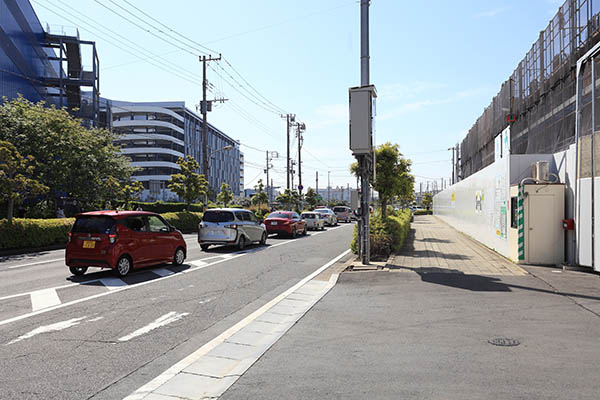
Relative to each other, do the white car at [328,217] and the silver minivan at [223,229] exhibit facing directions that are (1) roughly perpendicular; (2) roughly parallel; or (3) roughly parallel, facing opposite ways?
roughly parallel

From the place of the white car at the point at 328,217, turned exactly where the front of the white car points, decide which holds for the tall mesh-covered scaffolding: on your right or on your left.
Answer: on your right

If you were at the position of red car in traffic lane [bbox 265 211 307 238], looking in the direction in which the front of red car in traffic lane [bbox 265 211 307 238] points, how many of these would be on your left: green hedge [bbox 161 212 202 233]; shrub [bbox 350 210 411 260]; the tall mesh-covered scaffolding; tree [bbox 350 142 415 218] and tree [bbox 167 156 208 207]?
2

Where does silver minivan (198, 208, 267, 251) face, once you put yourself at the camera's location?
facing away from the viewer and to the right of the viewer

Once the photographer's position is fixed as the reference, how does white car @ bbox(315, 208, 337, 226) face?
facing away from the viewer and to the right of the viewer

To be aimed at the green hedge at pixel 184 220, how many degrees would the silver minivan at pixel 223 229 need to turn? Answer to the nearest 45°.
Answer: approximately 45° to its left

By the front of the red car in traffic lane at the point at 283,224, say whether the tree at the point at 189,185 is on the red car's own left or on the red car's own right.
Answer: on the red car's own left

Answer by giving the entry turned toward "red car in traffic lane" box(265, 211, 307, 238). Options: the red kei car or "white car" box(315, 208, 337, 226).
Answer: the red kei car

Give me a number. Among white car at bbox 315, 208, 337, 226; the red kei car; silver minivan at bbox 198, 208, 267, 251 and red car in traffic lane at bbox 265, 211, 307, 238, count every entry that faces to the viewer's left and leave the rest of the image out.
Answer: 0

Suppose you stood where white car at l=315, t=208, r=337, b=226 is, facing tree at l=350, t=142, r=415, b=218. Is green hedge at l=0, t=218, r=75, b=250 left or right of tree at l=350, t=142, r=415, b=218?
right

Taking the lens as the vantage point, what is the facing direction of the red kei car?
facing away from the viewer and to the right of the viewer

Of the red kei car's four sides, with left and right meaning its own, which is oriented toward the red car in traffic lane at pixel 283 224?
front

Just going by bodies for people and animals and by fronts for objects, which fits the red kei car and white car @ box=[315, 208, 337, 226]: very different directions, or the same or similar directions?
same or similar directions

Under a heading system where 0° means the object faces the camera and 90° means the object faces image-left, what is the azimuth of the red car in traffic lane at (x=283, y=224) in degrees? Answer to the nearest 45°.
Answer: approximately 225°

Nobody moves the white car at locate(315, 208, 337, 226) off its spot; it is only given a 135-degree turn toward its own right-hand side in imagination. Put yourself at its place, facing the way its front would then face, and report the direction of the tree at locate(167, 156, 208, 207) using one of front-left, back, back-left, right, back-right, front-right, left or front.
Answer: front-right
